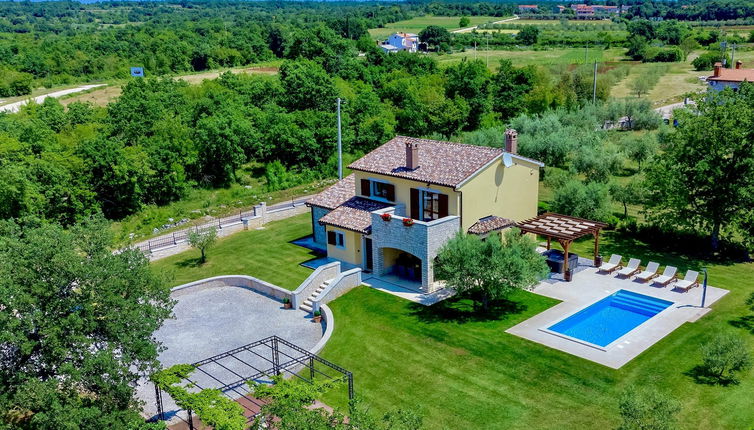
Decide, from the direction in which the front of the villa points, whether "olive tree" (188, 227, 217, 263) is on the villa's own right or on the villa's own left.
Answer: on the villa's own right

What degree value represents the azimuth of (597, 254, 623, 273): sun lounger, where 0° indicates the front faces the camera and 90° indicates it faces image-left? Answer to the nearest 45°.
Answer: approximately 45°

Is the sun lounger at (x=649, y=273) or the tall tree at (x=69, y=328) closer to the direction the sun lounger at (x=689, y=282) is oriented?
the tall tree

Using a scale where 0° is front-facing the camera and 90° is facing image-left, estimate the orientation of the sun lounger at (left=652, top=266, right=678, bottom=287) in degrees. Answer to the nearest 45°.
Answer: approximately 45°

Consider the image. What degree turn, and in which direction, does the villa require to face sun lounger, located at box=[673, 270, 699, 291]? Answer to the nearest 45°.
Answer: approximately 135° to its left

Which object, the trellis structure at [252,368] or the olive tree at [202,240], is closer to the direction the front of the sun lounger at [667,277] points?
the trellis structure

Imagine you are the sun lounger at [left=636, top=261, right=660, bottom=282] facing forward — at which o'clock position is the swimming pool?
The swimming pool is roughly at 11 o'clock from the sun lounger.
